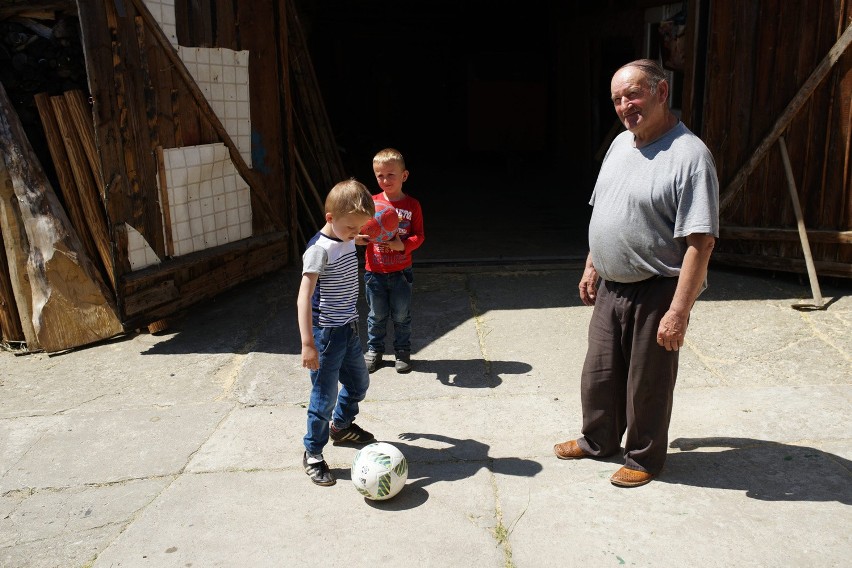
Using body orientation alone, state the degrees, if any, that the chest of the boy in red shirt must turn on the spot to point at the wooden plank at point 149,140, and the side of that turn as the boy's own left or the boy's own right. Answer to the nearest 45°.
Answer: approximately 135° to the boy's own right

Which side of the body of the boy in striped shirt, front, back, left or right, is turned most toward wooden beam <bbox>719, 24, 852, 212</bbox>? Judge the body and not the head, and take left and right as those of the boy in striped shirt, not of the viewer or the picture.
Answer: left

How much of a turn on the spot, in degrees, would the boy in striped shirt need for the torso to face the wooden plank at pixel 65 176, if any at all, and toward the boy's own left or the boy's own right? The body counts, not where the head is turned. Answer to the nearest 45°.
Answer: approximately 180°

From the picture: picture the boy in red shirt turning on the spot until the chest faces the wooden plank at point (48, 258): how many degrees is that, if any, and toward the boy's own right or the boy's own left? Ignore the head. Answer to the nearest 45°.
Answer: approximately 90° to the boy's own right

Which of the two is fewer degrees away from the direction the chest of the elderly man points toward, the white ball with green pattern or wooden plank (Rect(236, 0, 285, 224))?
the white ball with green pattern

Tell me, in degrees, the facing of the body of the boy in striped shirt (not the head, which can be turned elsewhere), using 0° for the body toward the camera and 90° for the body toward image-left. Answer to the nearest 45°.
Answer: approximately 315°

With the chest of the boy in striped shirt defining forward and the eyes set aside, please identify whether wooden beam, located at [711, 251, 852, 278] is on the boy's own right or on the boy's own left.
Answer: on the boy's own left

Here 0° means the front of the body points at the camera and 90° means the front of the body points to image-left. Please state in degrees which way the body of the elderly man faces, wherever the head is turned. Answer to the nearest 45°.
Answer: approximately 45°

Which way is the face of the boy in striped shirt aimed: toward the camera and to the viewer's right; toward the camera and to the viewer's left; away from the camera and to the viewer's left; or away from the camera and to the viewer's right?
toward the camera and to the viewer's right

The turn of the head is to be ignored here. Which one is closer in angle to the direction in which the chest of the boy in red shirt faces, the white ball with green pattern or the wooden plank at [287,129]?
the white ball with green pattern

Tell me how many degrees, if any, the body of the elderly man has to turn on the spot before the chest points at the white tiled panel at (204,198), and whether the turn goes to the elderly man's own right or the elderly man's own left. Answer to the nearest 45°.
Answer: approximately 90° to the elderly man's own right
